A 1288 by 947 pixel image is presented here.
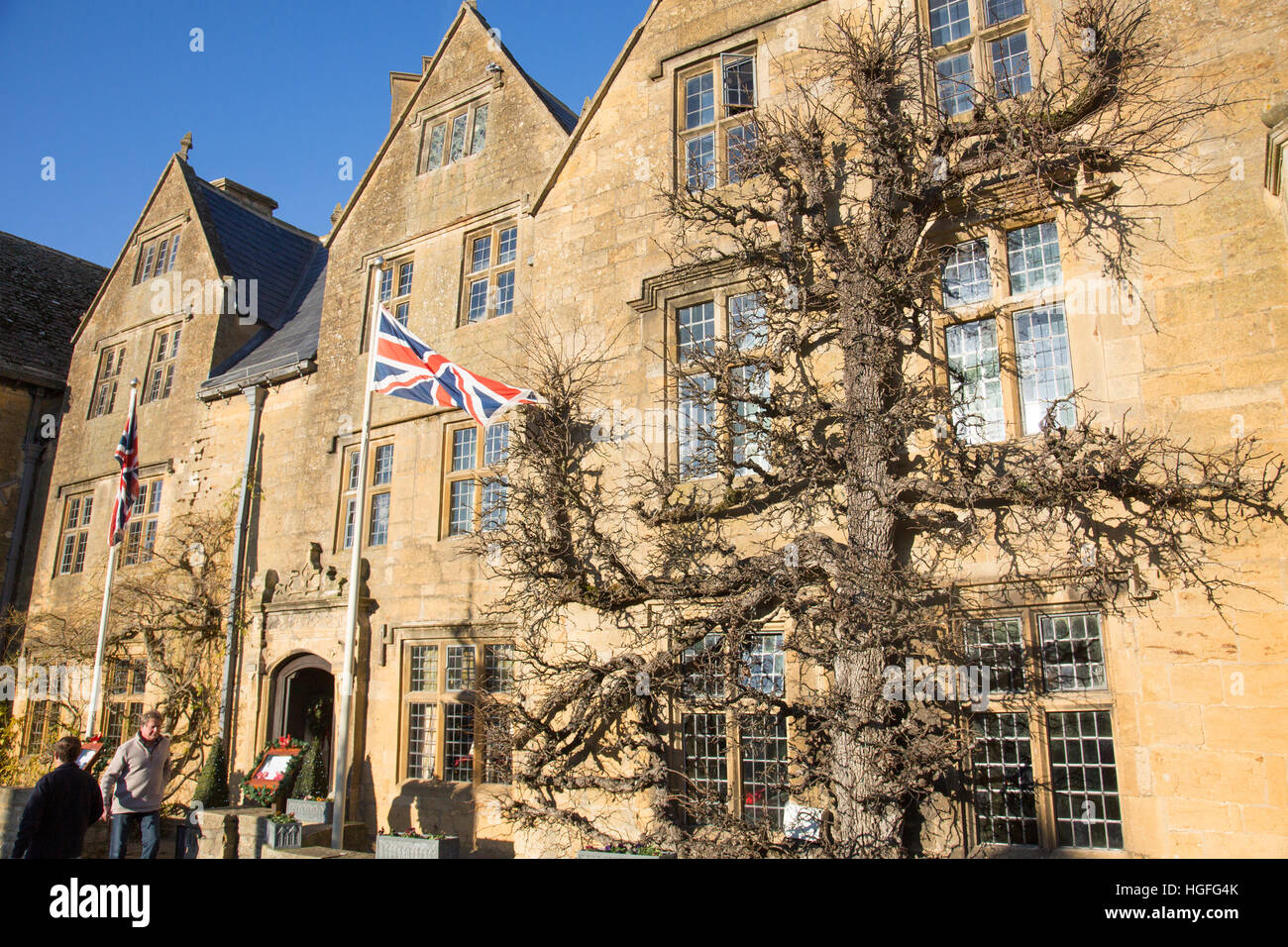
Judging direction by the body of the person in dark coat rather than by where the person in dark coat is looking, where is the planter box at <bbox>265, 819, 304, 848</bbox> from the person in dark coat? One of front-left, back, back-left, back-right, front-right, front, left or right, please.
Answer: front-right

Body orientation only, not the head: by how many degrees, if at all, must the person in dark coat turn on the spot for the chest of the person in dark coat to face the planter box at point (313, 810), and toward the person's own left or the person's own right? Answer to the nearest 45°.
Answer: approximately 45° to the person's own right

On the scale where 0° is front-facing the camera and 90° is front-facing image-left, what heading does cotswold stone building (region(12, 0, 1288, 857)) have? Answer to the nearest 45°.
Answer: approximately 45°

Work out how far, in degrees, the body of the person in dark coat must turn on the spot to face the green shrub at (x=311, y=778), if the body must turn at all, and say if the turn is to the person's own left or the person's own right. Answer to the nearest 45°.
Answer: approximately 45° to the person's own right

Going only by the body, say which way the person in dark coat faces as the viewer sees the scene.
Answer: away from the camera
